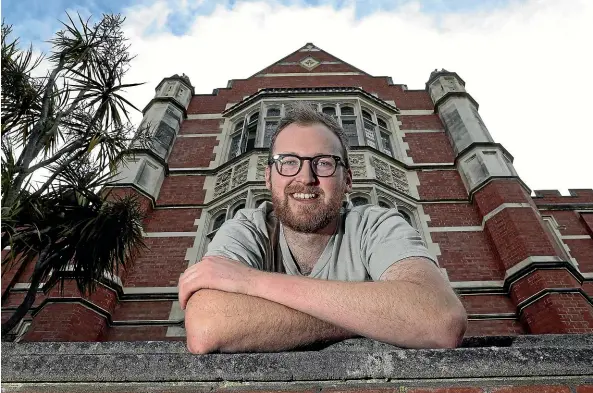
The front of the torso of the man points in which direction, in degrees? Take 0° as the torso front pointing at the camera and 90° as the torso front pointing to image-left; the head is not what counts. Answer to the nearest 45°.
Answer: approximately 0°

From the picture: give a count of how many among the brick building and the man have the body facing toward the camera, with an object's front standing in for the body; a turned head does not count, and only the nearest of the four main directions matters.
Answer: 2

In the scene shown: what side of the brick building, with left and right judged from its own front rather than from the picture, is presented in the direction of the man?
front

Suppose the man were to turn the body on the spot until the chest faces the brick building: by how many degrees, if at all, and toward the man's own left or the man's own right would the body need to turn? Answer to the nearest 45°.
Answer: approximately 180°

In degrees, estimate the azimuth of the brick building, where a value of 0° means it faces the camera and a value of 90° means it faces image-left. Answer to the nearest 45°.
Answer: approximately 0°
